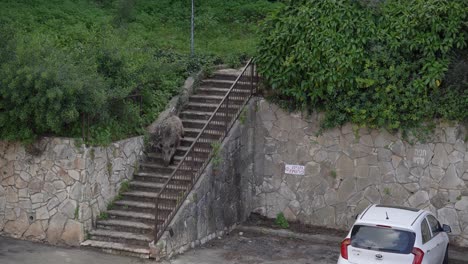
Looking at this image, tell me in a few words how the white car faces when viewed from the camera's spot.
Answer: facing away from the viewer and to the right of the viewer

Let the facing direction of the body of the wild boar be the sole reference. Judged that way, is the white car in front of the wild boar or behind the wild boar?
in front

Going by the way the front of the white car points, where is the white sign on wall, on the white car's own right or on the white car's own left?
on the white car's own left

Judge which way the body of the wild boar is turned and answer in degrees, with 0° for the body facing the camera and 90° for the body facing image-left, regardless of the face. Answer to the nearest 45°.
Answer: approximately 0°

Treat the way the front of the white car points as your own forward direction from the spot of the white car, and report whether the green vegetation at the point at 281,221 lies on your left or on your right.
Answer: on your left

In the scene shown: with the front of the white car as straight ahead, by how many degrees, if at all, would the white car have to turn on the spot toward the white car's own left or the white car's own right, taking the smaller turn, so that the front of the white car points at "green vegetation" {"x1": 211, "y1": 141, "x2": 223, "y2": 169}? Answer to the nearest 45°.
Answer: approximately 90° to the white car's own left

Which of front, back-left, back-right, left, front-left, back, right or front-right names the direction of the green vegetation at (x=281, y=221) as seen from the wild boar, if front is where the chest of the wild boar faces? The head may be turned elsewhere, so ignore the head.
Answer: left

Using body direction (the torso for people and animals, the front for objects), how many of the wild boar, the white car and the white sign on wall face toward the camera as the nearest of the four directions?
2

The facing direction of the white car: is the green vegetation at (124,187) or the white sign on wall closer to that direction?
the white sign on wall

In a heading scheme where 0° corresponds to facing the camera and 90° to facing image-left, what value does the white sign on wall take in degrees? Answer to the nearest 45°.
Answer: approximately 0°

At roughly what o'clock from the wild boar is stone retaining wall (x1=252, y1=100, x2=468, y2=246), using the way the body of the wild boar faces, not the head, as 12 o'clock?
The stone retaining wall is roughly at 9 o'clock from the wild boar.
